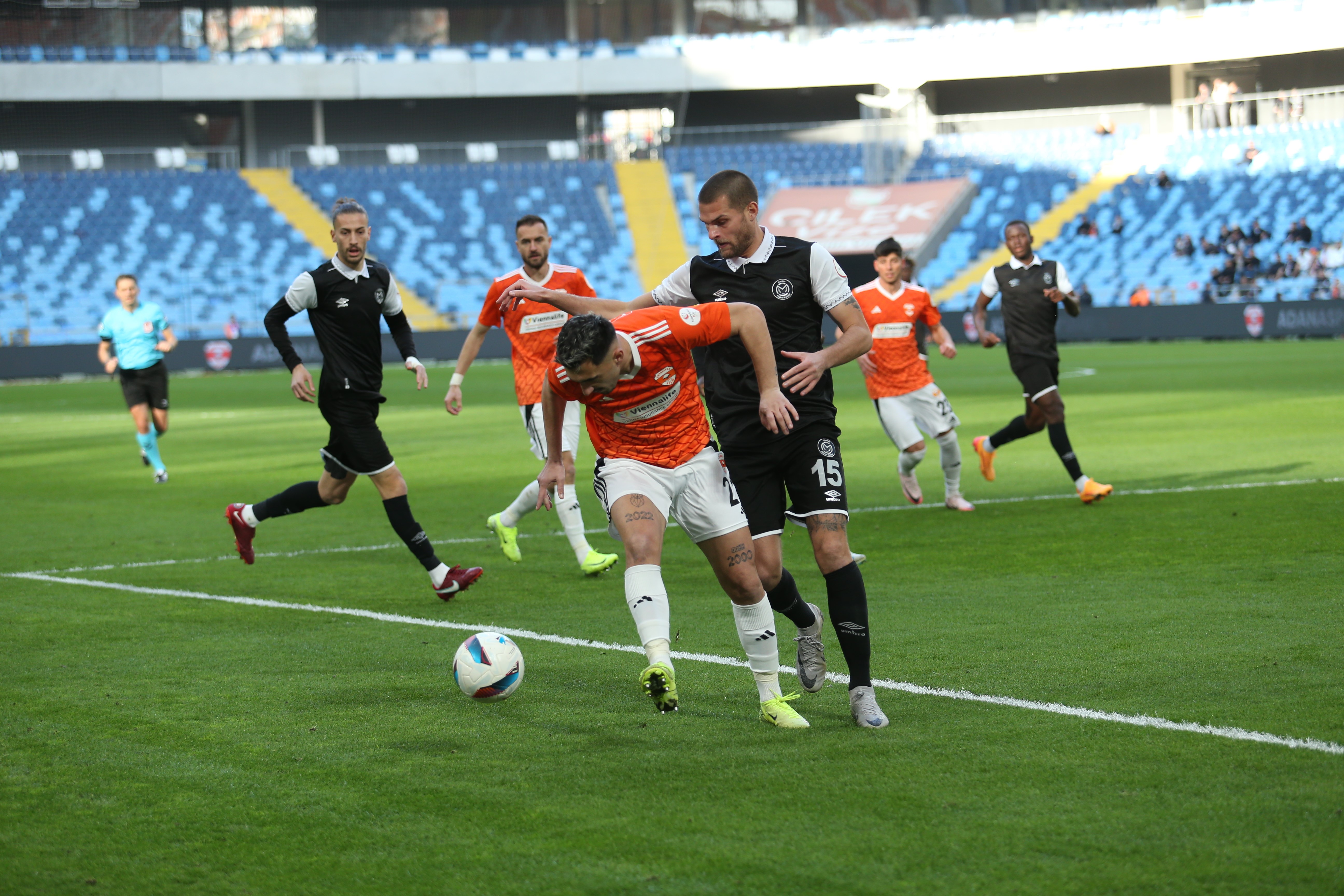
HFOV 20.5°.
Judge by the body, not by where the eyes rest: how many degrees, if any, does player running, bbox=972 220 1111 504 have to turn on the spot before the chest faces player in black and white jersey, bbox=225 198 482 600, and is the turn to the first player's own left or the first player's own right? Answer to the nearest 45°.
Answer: approximately 90° to the first player's own right

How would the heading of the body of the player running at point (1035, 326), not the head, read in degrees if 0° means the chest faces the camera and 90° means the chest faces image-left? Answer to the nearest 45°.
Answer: approximately 315°

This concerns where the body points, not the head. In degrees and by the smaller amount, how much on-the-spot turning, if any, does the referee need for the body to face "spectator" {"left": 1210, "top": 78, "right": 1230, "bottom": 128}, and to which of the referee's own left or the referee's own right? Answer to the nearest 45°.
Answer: approximately 135° to the referee's own left
